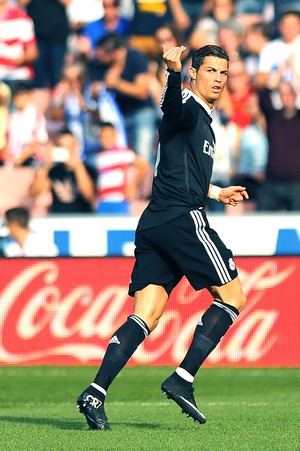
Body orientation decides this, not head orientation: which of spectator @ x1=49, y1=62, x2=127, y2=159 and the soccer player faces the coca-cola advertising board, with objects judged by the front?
the spectator

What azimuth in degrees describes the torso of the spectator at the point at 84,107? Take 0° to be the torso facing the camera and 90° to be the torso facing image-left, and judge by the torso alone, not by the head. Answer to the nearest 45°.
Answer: approximately 0°

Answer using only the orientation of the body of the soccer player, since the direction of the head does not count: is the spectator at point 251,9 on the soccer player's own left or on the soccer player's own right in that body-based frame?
on the soccer player's own left

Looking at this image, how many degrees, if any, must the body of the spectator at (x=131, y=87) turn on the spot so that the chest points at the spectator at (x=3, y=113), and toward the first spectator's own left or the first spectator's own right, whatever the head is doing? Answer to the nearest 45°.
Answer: approximately 45° to the first spectator's own right

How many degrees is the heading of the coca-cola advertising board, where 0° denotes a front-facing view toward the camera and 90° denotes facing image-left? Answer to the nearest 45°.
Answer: approximately 0°

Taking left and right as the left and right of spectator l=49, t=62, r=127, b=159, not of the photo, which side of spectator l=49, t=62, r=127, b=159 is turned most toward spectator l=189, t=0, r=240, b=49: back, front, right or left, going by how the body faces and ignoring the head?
left

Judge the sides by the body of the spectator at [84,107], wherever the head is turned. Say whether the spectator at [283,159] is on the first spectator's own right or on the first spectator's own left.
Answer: on the first spectator's own left
